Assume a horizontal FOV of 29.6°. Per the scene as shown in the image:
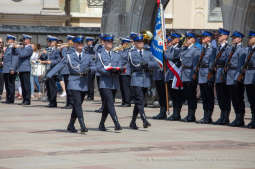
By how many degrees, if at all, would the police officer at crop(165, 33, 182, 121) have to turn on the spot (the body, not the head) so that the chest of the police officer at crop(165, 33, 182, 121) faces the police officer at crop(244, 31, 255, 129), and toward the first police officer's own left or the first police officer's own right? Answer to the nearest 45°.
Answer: approximately 90° to the first police officer's own left

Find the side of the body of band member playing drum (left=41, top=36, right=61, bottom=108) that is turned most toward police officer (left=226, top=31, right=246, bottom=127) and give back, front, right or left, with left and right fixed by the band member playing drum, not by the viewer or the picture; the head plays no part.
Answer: left

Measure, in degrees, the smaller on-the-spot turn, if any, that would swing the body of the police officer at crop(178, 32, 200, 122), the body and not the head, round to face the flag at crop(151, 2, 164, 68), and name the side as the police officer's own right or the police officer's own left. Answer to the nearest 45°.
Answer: approximately 45° to the police officer's own right

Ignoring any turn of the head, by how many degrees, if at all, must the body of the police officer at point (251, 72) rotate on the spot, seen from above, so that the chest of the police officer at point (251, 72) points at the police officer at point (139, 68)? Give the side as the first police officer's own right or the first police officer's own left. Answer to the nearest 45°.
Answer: approximately 45° to the first police officer's own right

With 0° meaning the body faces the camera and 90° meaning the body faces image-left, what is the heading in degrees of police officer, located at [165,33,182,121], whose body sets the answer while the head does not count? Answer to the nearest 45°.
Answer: approximately 45°

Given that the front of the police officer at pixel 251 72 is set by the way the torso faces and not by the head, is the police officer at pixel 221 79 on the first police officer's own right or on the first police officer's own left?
on the first police officer's own right
